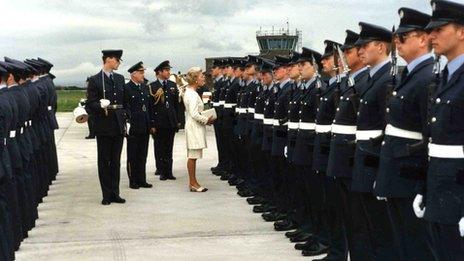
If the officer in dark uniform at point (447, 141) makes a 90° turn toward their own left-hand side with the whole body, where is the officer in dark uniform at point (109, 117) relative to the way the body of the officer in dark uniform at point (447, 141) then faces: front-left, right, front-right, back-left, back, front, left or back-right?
back

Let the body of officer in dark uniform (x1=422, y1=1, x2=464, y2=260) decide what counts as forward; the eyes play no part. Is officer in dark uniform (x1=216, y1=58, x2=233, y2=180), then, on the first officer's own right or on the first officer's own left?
on the first officer's own right

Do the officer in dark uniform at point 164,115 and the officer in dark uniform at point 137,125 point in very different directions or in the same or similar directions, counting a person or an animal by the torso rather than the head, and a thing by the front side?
same or similar directions

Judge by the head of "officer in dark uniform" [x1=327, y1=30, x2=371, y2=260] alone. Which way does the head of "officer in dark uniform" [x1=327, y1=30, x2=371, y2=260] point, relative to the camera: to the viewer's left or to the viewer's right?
to the viewer's left

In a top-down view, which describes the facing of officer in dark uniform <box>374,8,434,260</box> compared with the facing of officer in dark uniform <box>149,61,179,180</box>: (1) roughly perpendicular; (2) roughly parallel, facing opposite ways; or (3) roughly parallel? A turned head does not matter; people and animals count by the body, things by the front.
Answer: roughly perpendicular

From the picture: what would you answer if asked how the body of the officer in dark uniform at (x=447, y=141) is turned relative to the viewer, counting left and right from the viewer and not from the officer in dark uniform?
facing the viewer and to the left of the viewer

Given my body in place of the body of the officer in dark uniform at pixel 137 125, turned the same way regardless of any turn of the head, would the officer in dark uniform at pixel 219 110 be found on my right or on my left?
on my left

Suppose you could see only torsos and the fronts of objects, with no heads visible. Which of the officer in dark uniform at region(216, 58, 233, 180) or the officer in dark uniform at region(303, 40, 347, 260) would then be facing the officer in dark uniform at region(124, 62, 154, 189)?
the officer in dark uniform at region(216, 58, 233, 180)

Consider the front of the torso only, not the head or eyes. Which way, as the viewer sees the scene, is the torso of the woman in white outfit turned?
to the viewer's right

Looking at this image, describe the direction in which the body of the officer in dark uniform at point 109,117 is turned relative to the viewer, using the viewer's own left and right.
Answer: facing the viewer and to the right of the viewer

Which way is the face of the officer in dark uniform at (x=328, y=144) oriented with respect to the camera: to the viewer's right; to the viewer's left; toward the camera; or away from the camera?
to the viewer's left

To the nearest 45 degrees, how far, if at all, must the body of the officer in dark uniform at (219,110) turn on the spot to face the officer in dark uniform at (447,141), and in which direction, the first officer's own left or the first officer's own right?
approximately 45° to the first officer's own left

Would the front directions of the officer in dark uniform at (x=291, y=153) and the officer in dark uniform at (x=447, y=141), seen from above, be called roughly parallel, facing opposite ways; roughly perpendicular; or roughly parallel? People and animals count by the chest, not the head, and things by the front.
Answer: roughly parallel

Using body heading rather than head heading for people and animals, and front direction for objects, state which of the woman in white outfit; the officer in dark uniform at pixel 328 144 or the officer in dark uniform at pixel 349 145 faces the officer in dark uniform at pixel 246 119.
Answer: the woman in white outfit

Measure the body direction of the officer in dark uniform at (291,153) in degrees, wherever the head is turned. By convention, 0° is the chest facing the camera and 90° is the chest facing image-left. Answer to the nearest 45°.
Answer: approximately 45°
